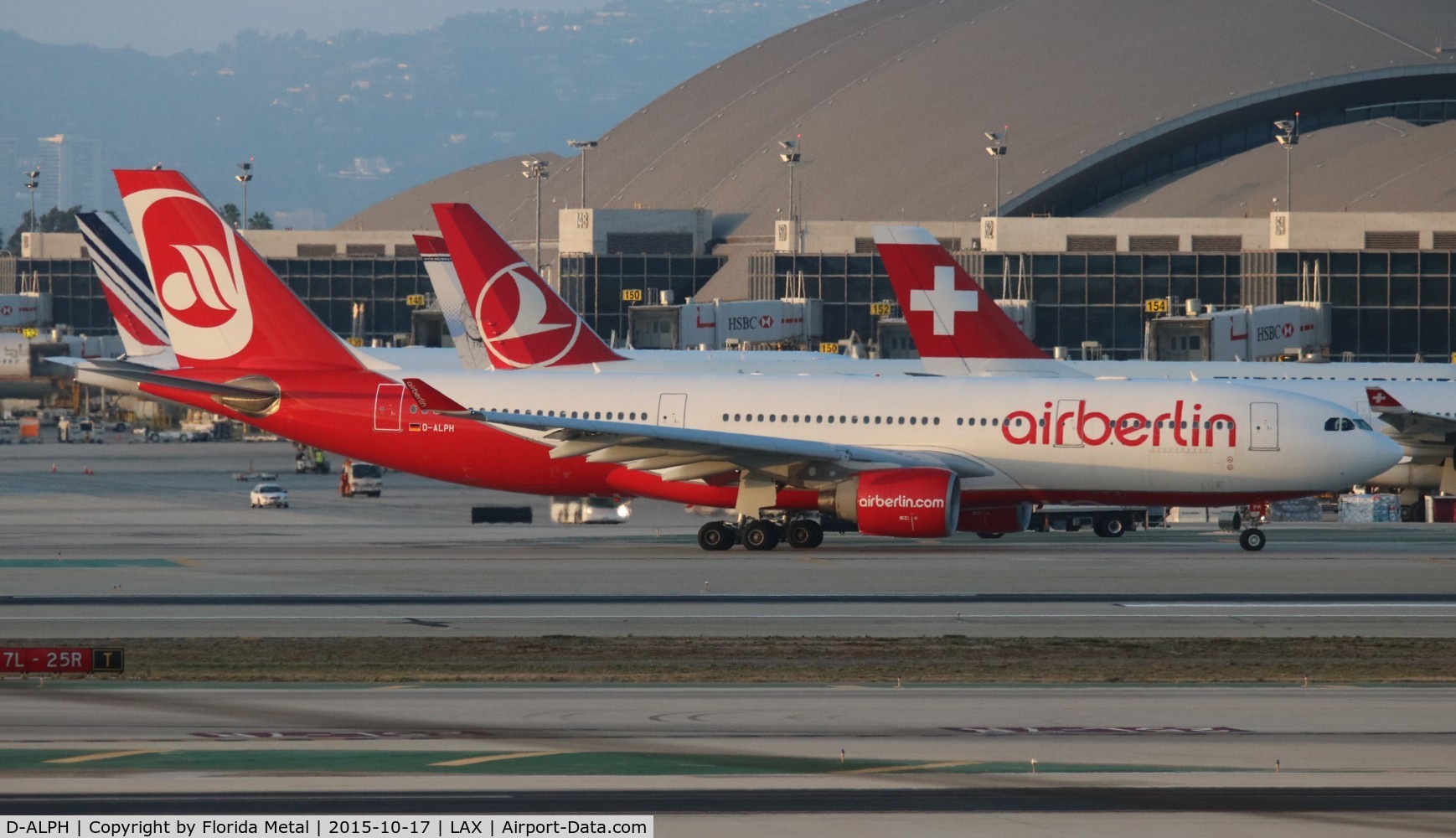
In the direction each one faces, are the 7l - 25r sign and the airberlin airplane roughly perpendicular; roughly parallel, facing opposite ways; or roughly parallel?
roughly perpendicular

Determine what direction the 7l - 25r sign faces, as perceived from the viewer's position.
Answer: facing the viewer

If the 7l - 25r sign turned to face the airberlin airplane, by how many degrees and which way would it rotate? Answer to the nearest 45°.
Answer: approximately 135° to its left

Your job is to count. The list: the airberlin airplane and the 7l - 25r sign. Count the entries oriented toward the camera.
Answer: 1

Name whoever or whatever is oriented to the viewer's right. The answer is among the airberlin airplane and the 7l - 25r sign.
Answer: the airberlin airplane

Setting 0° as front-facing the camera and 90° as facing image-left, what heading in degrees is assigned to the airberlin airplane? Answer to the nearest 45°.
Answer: approximately 270°

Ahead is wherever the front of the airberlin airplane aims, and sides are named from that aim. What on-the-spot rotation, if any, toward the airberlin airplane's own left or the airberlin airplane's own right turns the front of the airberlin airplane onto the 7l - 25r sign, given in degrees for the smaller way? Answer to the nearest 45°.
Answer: approximately 135° to the airberlin airplane's own right
